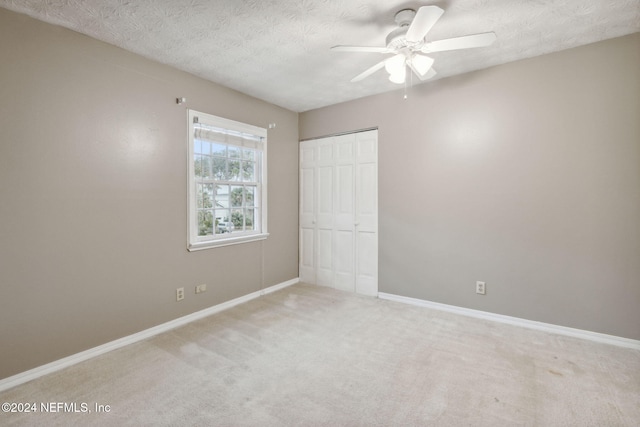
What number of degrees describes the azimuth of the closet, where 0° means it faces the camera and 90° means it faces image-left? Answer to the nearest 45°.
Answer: approximately 45°

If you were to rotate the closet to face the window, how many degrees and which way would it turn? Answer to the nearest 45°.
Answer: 0° — it already faces it

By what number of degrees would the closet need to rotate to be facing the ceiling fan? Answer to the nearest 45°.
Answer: approximately 45° to its left
